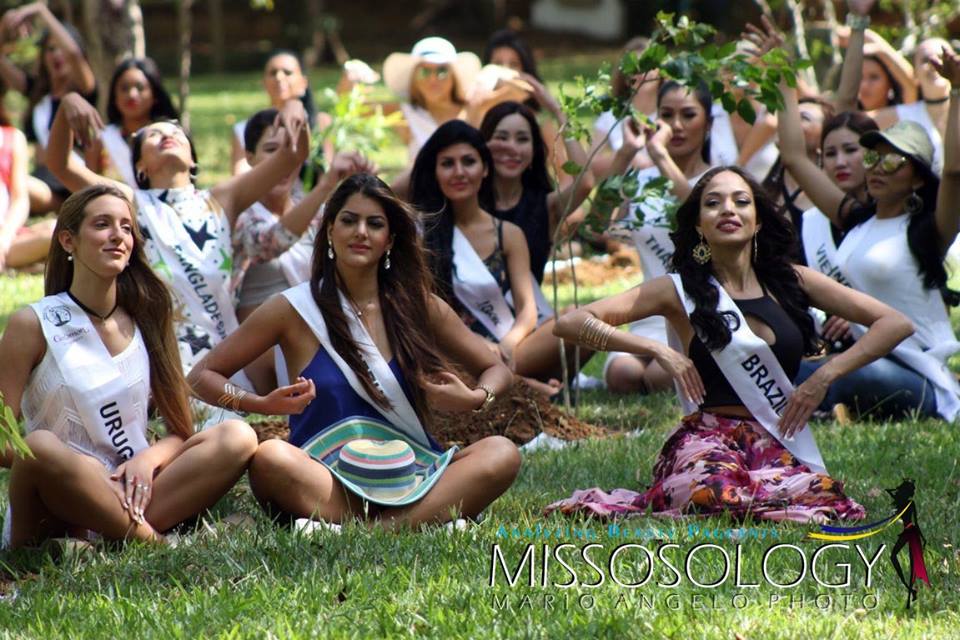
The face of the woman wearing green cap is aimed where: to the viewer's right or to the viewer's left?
to the viewer's left

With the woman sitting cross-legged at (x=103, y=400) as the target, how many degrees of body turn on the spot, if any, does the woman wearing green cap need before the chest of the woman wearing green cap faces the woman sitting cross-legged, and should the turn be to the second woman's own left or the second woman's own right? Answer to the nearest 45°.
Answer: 0° — they already face them

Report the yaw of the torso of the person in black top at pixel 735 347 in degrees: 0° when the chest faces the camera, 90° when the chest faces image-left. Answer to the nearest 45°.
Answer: approximately 0°

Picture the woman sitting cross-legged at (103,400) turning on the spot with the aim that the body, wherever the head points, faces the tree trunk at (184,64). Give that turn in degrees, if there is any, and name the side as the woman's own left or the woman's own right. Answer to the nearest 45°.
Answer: approximately 135° to the woman's own left

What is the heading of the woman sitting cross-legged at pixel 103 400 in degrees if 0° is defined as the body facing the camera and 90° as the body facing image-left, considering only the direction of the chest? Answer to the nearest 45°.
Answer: approximately 315°

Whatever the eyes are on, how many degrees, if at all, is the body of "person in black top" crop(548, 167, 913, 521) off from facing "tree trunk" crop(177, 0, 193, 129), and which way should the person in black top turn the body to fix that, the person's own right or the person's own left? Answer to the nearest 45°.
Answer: approximately 135° to the person's own right

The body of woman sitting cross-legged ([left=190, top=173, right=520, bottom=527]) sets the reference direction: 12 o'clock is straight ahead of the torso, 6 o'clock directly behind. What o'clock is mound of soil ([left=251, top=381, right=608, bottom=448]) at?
The mound of soil is roughly at 7 o'clock from the woman sitting cross-legged.

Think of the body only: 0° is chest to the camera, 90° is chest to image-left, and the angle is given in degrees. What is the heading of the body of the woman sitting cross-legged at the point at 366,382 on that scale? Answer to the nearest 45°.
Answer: approximately 0°
